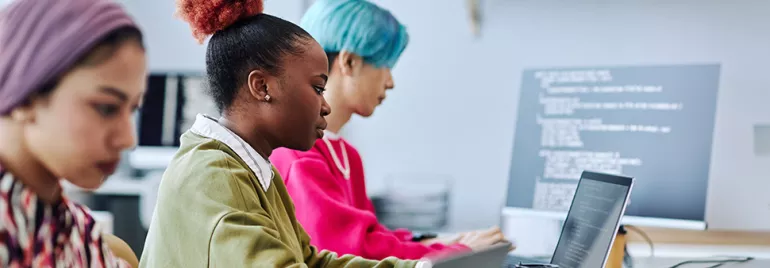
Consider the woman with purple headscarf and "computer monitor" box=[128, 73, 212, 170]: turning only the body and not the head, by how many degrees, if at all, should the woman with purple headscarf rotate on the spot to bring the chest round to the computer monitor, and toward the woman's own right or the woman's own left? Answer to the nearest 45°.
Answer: approximately 135° to the woman's own left

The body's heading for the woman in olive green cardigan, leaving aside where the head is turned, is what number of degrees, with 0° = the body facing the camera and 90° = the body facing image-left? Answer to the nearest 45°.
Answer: approximately 270°

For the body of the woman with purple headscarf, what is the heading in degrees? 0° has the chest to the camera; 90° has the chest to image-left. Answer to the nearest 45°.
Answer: approximately 315°

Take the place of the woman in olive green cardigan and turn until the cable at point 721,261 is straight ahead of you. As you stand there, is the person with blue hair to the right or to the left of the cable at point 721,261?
left

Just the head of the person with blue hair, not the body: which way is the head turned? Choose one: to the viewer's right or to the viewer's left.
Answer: to the viewer's right

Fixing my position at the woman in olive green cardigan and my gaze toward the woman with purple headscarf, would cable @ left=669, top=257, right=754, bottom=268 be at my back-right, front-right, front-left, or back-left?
back-left
